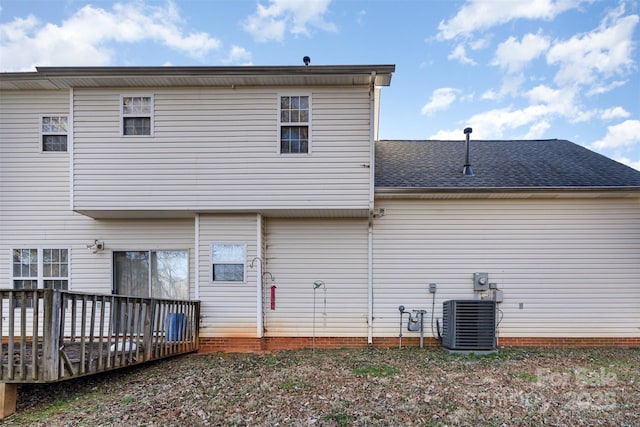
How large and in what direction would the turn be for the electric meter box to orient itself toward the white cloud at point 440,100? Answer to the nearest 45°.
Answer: approximately 180°

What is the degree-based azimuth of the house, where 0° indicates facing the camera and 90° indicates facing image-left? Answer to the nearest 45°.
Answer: approximately 180°

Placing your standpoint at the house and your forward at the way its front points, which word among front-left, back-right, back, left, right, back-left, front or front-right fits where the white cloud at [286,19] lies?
front

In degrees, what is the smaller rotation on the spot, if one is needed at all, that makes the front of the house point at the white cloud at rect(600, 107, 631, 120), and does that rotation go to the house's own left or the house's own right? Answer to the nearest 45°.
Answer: approximately 45° to the house's own right

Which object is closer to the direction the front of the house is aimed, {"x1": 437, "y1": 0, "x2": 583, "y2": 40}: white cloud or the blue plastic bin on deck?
the white cloud

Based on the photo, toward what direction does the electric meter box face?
toward the camera

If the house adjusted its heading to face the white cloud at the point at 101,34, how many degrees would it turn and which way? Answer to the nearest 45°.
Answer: approximately 45° to its left
